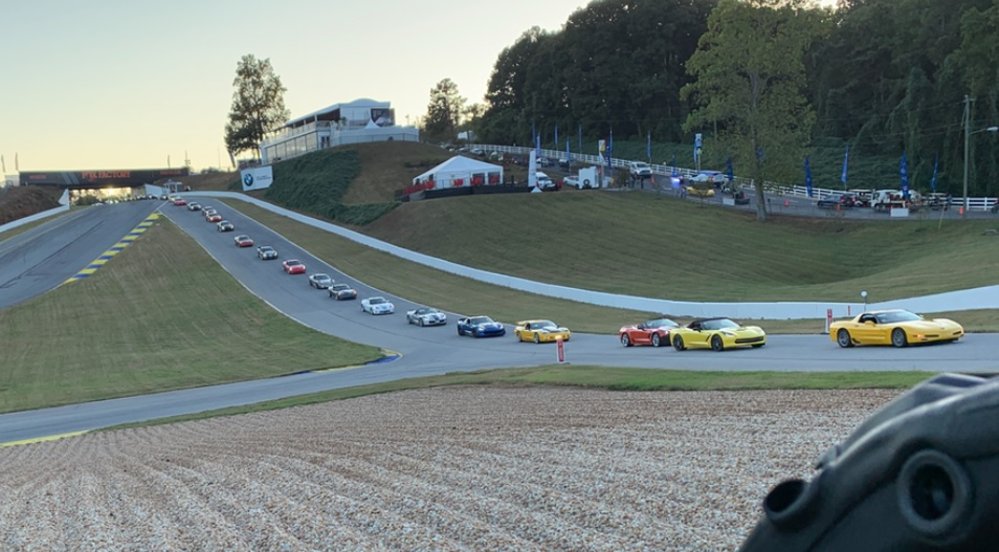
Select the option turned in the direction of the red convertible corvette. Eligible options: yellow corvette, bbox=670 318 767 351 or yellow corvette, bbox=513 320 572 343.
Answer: yellow corvette, bbox=513 320 572 343

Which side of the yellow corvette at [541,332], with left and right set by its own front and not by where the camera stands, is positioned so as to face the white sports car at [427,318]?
back

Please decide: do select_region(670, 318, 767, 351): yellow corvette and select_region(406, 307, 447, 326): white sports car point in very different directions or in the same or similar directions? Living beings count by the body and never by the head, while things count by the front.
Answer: same or similar directions

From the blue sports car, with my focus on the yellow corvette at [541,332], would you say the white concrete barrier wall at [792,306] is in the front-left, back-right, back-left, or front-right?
front-left

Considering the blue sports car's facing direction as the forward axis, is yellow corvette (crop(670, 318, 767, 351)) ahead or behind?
ahead

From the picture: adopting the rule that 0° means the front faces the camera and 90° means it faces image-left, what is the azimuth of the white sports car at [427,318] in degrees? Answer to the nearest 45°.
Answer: approximately 315°

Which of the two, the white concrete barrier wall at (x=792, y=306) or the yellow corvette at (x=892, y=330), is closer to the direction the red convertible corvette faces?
the yellow corvette

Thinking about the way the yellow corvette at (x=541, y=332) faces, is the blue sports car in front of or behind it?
behind

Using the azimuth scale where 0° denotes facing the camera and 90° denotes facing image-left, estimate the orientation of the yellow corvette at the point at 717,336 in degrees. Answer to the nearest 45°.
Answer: approximately 315°

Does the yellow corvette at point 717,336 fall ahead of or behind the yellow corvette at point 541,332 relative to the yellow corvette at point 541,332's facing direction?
ahead

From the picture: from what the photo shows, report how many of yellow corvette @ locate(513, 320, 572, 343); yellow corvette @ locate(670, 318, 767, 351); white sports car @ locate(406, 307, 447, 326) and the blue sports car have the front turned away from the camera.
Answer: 0

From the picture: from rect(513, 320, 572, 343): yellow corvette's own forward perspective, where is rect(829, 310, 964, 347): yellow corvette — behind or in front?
in front

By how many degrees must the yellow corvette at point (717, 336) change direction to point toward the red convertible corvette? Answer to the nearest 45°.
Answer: approximately 180°

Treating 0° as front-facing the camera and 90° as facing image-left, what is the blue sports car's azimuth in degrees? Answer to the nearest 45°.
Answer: approximately 315°

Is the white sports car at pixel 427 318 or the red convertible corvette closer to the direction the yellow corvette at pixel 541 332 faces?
the red convertible corvette

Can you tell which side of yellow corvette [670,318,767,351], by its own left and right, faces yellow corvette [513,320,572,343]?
back

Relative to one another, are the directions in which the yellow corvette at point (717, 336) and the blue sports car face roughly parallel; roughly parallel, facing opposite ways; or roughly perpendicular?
roughly parallel

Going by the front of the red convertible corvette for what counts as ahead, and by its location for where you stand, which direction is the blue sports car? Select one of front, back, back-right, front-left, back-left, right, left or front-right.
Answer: back

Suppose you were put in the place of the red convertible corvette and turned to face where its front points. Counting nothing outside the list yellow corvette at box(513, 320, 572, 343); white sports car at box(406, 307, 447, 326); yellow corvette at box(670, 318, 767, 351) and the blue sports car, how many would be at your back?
3

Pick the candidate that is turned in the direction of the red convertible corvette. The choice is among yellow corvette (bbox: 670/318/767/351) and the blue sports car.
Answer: the blue sports car

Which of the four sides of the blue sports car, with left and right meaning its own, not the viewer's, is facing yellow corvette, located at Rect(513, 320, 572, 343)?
front
